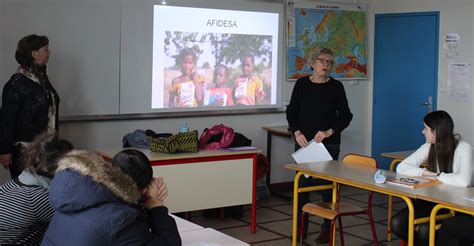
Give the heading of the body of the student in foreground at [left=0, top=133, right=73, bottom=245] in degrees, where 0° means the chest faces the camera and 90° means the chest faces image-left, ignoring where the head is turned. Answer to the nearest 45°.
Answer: approximately 225°

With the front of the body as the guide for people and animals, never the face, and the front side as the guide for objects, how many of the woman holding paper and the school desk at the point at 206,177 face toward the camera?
2

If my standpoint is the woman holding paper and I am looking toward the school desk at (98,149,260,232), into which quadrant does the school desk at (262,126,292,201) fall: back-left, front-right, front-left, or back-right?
front-right

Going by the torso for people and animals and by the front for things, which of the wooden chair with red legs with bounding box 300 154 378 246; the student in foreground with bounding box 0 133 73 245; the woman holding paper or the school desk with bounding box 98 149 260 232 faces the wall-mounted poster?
the student in foreground

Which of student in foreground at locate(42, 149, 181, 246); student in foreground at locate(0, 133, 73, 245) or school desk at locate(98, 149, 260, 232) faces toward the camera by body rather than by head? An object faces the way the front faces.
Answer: the school desk

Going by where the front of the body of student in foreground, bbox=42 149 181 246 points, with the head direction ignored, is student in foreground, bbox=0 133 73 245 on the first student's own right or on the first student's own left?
on the first student's own left

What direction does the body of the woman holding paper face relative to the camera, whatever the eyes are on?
toward the camera

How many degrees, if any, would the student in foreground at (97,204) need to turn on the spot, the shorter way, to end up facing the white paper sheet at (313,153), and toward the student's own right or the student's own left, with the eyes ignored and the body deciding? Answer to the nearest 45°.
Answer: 0° — they already face it

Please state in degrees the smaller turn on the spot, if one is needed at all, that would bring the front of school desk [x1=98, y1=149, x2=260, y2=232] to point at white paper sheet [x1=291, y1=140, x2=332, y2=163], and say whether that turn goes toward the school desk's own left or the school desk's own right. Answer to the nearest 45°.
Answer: approximately 90° to the school desk's own left

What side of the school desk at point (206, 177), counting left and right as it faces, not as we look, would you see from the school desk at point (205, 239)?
front

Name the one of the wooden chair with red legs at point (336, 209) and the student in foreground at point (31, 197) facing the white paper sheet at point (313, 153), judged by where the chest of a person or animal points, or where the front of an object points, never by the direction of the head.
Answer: the student in foreground

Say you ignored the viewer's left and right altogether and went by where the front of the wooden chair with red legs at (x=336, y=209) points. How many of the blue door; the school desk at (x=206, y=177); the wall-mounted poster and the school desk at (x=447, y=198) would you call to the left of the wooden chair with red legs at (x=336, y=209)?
1

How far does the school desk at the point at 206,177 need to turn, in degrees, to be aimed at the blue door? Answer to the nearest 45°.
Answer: approximately 135° to its left

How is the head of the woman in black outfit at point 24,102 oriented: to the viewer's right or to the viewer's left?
to the viewer's right
